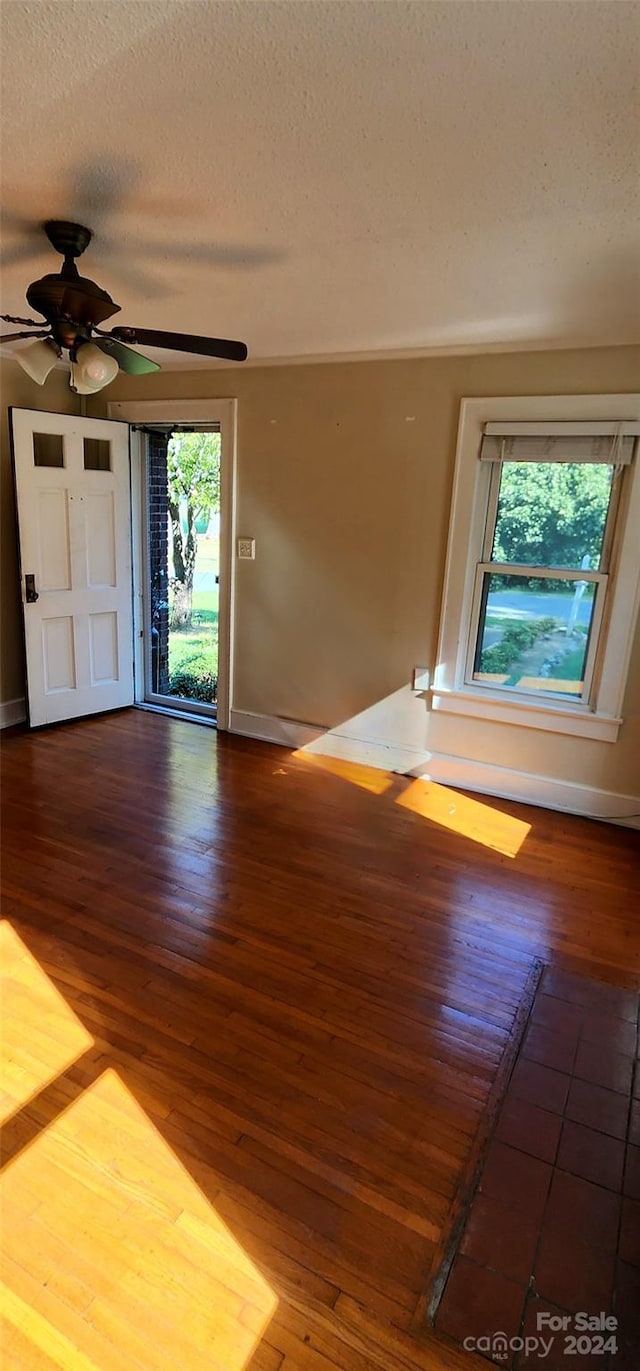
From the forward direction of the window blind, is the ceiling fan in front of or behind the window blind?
in front

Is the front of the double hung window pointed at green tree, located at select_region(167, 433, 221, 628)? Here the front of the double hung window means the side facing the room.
no

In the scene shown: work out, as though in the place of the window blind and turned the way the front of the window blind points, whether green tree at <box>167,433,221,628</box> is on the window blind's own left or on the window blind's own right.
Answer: on the window blind's own right

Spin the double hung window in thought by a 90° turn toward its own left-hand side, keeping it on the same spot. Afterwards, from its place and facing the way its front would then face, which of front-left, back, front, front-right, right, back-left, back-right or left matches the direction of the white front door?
back

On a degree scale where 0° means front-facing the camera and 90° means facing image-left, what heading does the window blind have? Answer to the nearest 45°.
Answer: approximately 0°

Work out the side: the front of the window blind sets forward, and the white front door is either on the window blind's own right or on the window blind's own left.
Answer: on the window blind's own right

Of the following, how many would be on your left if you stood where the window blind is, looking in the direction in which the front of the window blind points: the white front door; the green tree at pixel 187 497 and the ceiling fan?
0

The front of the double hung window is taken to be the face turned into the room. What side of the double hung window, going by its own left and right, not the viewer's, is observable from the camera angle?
front

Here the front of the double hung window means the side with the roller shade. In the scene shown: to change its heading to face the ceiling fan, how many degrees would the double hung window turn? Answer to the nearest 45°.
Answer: approximately 45° to its right
